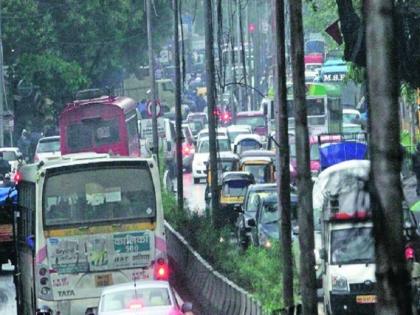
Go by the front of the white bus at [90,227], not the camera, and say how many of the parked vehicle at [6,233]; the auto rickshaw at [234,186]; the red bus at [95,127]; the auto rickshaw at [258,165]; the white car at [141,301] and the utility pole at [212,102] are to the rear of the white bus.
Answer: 1

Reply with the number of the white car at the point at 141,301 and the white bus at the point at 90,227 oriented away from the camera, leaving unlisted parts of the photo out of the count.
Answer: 2

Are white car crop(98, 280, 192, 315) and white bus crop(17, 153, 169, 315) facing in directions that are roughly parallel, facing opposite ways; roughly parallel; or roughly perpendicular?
roughly parallel

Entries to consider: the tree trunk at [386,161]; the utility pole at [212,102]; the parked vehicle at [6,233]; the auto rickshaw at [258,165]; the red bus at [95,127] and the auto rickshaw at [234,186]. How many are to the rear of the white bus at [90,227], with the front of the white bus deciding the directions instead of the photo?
1

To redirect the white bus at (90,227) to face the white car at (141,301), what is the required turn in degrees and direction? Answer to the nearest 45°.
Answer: approximately 180°

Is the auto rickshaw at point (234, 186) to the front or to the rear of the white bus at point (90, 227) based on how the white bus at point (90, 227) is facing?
to the front

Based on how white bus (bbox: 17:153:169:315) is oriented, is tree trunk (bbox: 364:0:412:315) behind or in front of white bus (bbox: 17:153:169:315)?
behind

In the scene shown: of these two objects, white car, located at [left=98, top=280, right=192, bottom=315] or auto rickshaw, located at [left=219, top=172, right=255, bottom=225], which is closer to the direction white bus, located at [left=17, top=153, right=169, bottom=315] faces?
the auto rickshaw

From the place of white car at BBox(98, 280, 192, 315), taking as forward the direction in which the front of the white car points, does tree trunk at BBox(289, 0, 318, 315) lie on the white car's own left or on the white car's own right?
on the white car's own right

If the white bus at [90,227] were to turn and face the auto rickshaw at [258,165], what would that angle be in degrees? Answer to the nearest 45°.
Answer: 0° — it already faces it

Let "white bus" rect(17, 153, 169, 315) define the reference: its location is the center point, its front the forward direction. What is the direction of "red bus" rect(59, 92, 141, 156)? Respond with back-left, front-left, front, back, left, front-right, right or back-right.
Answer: front

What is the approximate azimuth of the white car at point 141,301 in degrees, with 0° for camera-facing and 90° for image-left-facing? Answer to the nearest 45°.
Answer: approximately 180°

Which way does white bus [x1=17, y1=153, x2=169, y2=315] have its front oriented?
away from the camera
